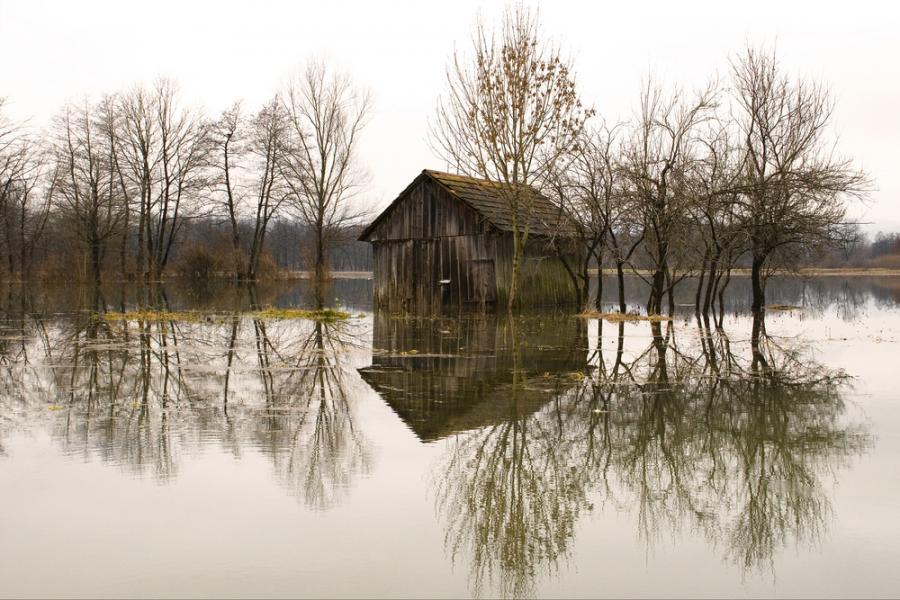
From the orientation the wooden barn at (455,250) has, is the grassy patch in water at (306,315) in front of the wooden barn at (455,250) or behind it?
in front

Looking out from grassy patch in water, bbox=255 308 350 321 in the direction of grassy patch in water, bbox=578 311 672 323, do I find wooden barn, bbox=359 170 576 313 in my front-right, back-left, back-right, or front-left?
front-left

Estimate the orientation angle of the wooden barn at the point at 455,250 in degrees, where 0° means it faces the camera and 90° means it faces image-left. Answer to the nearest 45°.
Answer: approximately 45°

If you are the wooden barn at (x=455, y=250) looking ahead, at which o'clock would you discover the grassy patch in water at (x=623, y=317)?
The grassy patch in water is roughly at 9 o'clock from the wooden barn.

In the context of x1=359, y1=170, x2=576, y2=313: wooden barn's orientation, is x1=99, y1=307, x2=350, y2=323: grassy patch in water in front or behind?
in front

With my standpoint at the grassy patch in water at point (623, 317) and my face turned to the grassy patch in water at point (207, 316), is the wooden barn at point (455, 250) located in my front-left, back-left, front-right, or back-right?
front-right
